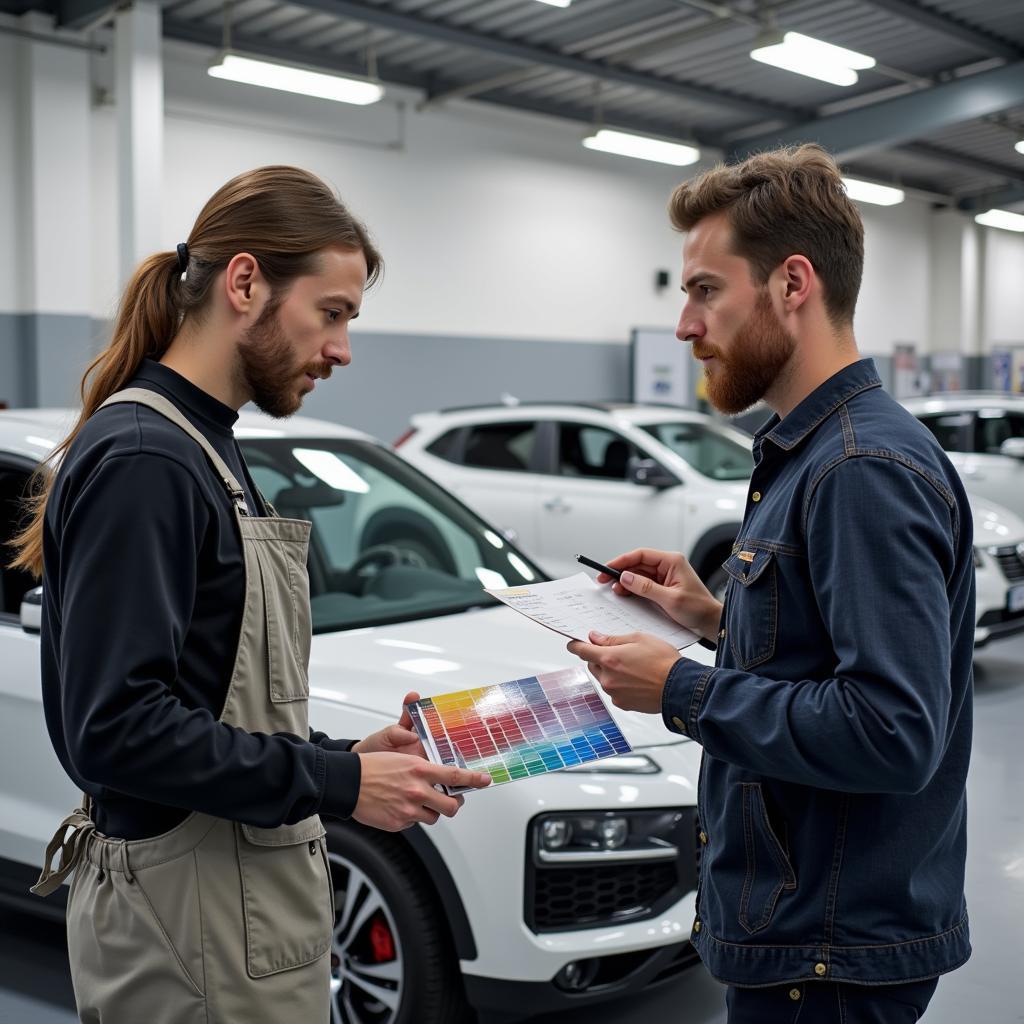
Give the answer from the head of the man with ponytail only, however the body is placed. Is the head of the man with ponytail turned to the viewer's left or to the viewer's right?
to the viewer's right

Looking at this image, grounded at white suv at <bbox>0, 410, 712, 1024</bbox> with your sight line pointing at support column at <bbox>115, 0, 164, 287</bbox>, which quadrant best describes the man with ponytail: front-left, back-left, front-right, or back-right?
back-left

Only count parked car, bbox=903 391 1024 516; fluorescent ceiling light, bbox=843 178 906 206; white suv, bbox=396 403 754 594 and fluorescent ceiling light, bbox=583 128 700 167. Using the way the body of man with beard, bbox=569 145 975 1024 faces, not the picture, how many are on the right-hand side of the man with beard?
4

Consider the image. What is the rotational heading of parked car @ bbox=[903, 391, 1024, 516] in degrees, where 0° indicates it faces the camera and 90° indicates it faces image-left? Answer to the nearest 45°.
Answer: approximately 315°

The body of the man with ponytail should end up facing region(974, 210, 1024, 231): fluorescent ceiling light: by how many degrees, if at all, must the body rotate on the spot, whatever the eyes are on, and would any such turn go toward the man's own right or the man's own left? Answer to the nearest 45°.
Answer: approximately 45° to the man's own left

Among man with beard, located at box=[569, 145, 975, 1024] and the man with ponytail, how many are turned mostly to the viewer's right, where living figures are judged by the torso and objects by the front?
1

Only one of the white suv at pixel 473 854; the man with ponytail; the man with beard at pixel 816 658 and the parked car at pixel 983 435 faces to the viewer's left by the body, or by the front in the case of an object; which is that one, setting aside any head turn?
the man with beard

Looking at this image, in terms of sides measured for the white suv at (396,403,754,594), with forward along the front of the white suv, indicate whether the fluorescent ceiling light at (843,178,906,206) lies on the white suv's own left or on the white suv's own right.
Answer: on the white suv's own left

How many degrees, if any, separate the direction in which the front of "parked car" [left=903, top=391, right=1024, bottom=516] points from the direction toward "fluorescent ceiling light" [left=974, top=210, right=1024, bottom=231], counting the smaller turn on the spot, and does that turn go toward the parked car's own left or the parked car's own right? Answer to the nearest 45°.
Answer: approximately 135° to the parked car's own left

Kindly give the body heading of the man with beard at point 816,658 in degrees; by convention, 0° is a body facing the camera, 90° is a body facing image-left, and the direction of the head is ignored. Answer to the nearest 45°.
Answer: approximately 90°

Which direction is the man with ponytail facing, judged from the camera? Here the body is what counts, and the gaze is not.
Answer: to the viewer's right

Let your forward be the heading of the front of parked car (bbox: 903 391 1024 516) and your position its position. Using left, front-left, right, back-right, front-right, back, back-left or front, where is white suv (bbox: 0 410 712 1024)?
front-right

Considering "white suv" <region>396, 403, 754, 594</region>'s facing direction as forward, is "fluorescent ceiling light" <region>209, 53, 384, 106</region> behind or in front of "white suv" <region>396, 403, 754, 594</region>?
behind

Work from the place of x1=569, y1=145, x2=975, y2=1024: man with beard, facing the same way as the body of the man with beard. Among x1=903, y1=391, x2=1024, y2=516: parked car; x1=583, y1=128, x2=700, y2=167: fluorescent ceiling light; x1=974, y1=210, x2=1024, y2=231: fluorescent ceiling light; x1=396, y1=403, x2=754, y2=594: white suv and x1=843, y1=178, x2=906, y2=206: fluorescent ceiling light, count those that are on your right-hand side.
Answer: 5
